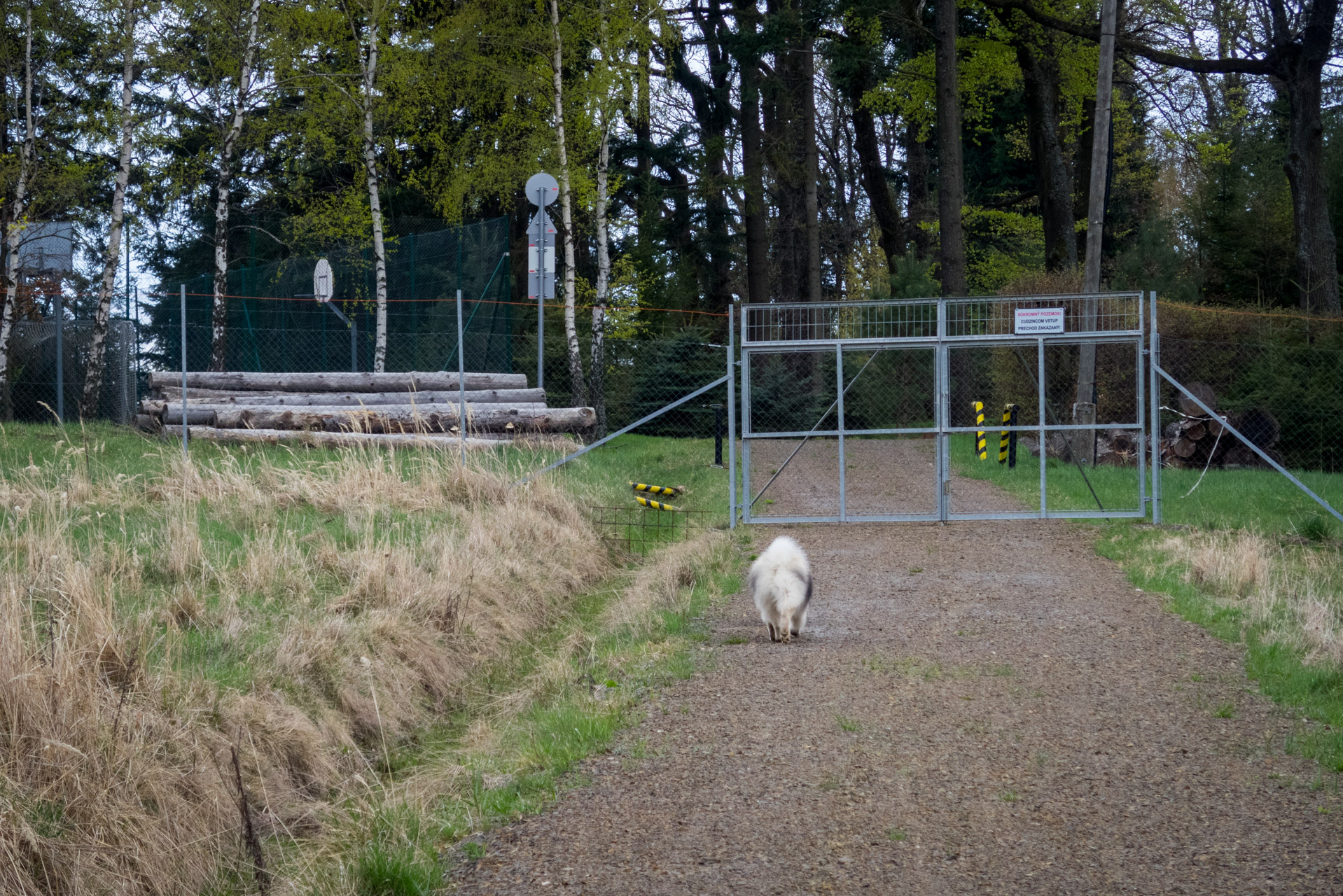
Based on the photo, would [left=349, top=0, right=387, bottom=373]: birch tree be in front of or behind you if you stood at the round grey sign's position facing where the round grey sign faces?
in front

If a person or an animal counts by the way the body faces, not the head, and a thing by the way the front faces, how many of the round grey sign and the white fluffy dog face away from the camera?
2

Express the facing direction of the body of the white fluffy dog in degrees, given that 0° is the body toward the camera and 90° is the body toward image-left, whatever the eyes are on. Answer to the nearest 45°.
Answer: approximately 180°

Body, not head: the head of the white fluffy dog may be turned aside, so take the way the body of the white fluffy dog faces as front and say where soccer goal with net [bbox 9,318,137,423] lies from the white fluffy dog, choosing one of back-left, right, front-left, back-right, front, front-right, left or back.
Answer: front-left

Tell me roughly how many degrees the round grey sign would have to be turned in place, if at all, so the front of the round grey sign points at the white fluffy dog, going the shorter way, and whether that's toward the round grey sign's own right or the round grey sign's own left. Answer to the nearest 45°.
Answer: approximately 180°

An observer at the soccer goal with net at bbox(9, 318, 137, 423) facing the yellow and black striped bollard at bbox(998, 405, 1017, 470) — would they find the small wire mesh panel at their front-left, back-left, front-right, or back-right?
front-right

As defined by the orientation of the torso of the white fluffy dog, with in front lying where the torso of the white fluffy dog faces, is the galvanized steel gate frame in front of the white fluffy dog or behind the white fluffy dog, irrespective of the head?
in front

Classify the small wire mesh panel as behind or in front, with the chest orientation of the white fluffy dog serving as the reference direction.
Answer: in front

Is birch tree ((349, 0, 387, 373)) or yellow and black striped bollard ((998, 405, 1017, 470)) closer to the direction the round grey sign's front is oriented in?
the birch tree

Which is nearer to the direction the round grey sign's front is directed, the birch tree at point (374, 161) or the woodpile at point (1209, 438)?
the birch tree

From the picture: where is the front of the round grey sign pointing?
away from the camera
